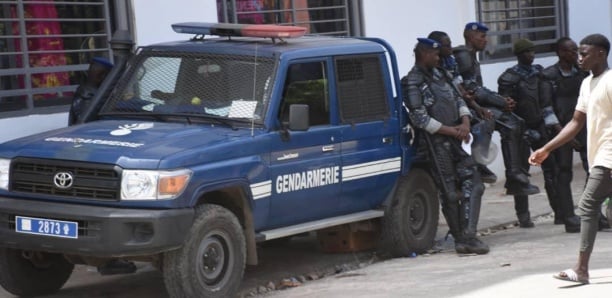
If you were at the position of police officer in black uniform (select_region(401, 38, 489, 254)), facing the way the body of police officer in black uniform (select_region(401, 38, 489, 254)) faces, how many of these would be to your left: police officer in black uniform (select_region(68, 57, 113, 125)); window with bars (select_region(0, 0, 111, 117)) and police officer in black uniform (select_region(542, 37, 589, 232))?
1

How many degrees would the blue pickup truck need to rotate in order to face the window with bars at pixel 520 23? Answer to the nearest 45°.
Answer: approximately 180°

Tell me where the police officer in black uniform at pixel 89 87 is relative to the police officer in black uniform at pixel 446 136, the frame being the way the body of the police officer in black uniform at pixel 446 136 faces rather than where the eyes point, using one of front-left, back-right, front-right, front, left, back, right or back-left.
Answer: back-right

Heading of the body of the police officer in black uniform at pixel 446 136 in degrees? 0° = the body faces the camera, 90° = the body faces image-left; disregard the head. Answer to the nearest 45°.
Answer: approximately 315°

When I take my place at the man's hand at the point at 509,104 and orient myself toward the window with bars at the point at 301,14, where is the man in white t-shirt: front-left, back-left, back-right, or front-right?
back-left

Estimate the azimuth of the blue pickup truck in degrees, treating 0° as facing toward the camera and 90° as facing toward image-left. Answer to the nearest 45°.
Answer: approximately 45°

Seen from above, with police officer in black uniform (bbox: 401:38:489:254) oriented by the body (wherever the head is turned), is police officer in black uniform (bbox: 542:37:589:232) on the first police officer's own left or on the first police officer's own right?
on the first police officer's own left

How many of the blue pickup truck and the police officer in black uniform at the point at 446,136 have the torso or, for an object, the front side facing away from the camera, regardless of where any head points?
0

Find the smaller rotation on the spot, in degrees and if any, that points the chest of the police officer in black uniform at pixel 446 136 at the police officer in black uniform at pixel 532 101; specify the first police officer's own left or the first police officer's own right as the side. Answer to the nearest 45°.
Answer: approximately 90° to the first police officer's own left

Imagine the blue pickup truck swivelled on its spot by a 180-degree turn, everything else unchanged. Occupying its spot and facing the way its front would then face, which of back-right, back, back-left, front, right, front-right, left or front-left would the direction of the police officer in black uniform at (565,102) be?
front

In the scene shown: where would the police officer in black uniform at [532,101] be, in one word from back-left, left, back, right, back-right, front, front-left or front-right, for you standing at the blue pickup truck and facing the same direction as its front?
back

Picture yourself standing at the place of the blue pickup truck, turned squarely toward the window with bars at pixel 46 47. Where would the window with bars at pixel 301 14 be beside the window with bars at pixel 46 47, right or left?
right
